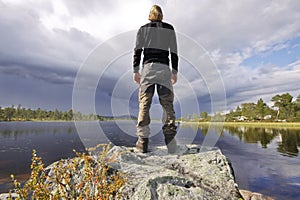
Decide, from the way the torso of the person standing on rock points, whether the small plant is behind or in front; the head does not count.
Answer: behind

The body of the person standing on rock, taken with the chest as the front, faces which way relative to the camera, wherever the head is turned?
away from the camera
